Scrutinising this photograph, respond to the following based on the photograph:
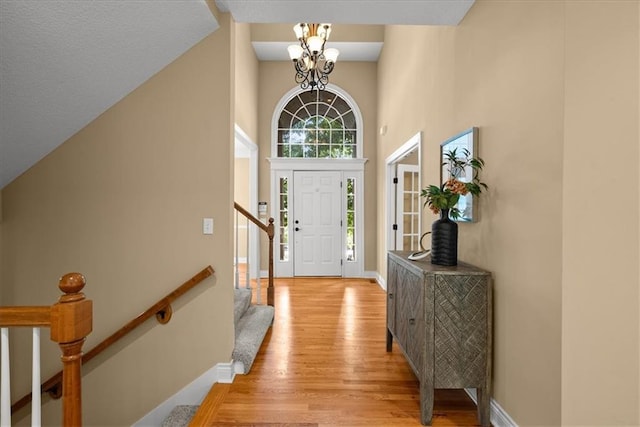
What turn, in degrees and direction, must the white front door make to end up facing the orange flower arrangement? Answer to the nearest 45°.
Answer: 0° — it already faces it

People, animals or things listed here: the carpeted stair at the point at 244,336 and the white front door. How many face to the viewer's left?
0

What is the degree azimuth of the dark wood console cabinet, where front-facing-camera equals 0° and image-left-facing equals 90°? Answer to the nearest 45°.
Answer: approximately 90°

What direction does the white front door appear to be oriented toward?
toward the camera

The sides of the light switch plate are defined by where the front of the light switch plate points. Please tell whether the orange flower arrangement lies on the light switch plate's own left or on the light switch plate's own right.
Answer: on the light switch plate's own left
